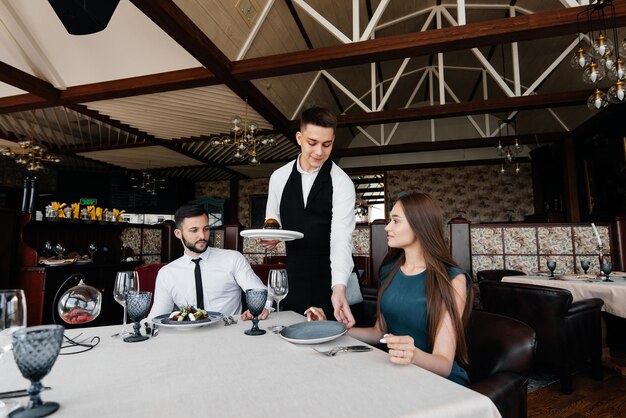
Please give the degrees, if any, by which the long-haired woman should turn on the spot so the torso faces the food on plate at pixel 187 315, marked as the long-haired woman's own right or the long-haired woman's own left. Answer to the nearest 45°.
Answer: approximately 45° to the long-haired woman's own right

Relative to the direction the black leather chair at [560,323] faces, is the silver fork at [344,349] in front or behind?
behind

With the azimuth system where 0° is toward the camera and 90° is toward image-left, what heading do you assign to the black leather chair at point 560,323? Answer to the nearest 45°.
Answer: approximately 225°

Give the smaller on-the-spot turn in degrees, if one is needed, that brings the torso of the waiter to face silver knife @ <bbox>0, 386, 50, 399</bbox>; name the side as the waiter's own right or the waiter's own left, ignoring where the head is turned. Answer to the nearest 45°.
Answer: approximately 45° to the waiter's own right

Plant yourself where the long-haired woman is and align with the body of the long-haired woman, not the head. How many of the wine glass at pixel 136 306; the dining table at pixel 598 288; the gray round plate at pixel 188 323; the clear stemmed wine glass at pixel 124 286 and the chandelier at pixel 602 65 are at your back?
2

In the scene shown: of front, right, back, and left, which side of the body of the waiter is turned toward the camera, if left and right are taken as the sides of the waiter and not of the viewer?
front

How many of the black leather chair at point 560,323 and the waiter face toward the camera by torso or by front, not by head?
1

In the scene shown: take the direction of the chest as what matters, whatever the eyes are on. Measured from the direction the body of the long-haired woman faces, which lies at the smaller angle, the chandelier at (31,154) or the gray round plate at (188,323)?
the gray round plate

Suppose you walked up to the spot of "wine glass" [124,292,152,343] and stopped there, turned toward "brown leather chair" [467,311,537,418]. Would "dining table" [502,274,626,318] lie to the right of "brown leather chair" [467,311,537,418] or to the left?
left

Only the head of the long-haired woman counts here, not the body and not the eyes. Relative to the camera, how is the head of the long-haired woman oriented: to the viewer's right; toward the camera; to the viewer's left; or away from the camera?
to the viewer's left

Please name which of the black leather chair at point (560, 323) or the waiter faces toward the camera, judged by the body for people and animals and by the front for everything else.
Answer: the waiter

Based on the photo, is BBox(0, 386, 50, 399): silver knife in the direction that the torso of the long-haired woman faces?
yes

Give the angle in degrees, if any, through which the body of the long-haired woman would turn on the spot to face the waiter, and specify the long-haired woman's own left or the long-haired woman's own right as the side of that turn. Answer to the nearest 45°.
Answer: approximately 90° to the long-haired woman's own right

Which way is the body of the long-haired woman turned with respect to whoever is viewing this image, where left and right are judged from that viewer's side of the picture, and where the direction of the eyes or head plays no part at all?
facing the viewer and to the left of the viewer

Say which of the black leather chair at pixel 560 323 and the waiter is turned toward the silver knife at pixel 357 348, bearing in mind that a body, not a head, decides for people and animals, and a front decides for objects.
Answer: the waiter
